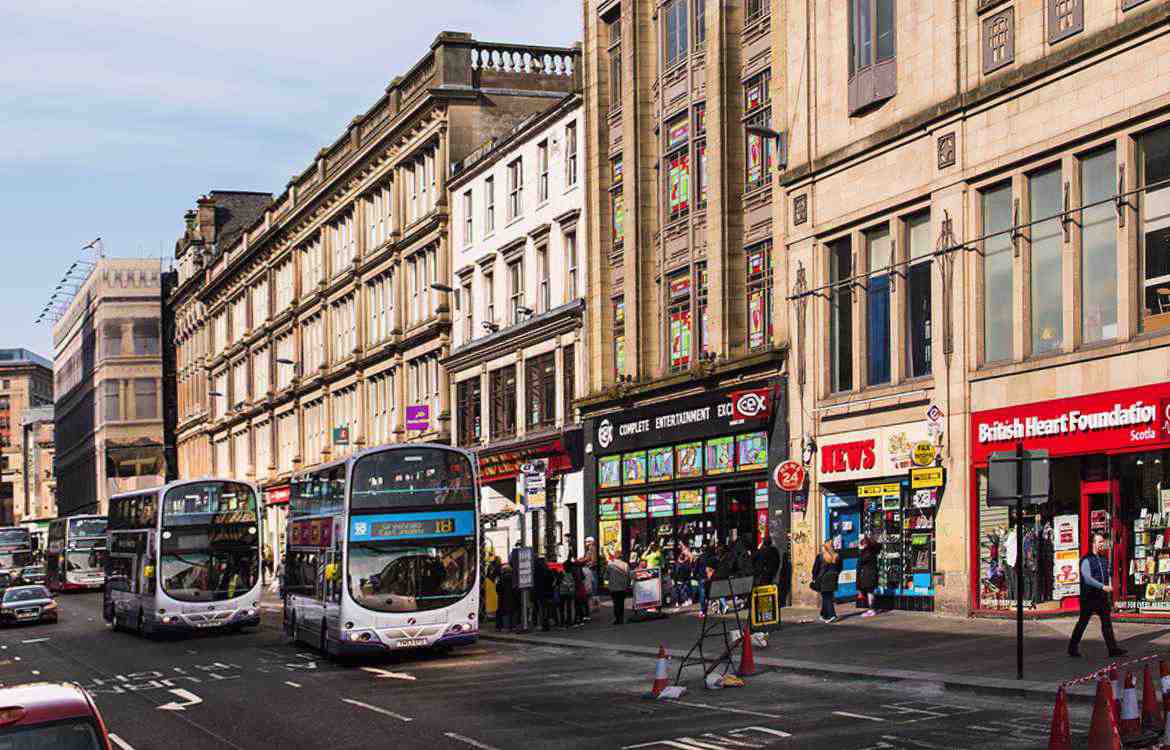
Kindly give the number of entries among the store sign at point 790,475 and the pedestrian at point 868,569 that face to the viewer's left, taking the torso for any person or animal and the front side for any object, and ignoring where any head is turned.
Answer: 1

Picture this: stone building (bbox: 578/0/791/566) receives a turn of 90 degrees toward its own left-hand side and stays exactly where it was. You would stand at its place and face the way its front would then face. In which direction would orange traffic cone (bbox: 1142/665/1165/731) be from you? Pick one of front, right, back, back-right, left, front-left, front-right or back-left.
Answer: front-right

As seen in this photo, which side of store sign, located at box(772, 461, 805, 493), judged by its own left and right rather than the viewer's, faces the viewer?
front

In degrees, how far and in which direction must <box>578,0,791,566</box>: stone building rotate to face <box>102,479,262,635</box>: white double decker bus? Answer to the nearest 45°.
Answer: approximately 45° to its right

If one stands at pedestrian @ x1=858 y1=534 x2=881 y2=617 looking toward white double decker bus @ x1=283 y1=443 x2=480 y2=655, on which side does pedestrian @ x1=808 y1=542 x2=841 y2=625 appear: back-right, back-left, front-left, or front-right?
front-left

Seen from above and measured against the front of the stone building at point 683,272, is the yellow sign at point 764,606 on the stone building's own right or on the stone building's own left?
on the stone building's own left

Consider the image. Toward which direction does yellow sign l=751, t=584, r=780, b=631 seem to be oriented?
toward the camera

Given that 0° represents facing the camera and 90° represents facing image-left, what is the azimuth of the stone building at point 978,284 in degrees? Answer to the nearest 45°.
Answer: approximately 45°

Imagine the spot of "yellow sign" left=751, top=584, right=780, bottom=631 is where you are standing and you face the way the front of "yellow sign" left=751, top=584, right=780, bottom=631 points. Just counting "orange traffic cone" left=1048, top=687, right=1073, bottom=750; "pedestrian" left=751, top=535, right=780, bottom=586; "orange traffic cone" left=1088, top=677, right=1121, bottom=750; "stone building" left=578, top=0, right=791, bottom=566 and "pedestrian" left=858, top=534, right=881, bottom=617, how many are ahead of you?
2

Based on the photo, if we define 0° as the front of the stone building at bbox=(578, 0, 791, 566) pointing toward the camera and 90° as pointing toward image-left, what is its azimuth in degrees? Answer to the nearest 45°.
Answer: approximately 45°
